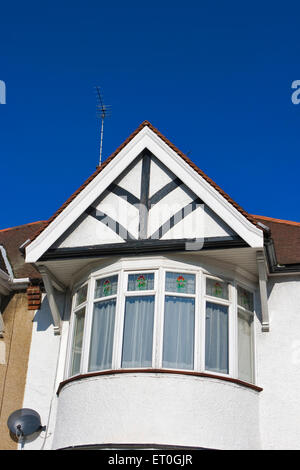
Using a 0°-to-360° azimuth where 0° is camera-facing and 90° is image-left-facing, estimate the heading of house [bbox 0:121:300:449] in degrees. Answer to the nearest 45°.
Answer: approximately 0°
